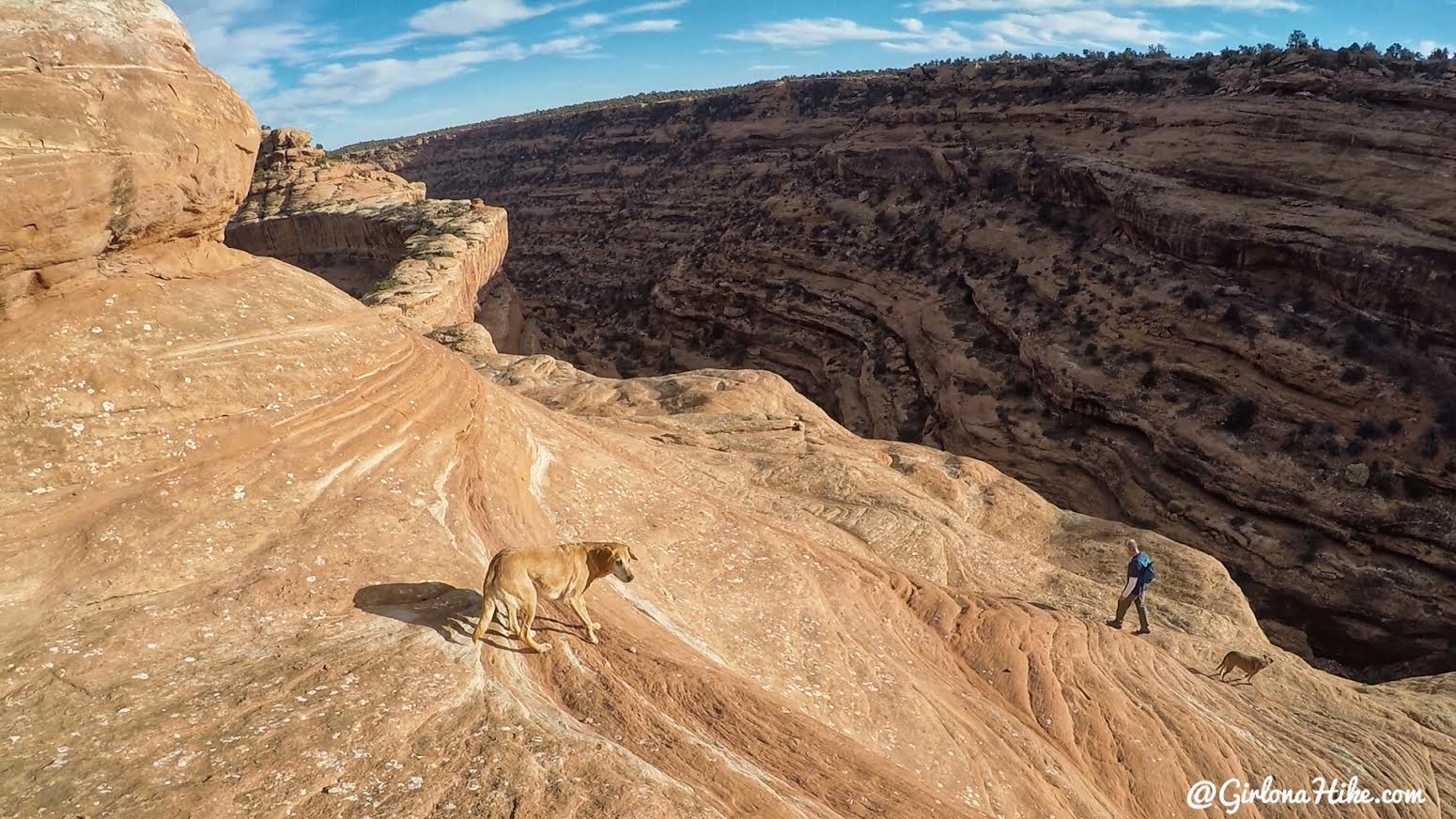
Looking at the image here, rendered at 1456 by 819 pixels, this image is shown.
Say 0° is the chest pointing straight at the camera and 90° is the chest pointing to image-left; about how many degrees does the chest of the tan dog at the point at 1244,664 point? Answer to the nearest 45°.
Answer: approximately 270°

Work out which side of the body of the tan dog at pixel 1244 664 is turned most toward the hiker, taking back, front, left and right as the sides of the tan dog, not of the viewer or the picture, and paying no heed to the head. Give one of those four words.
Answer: back

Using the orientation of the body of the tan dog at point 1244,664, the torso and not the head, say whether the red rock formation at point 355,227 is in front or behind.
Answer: behind
